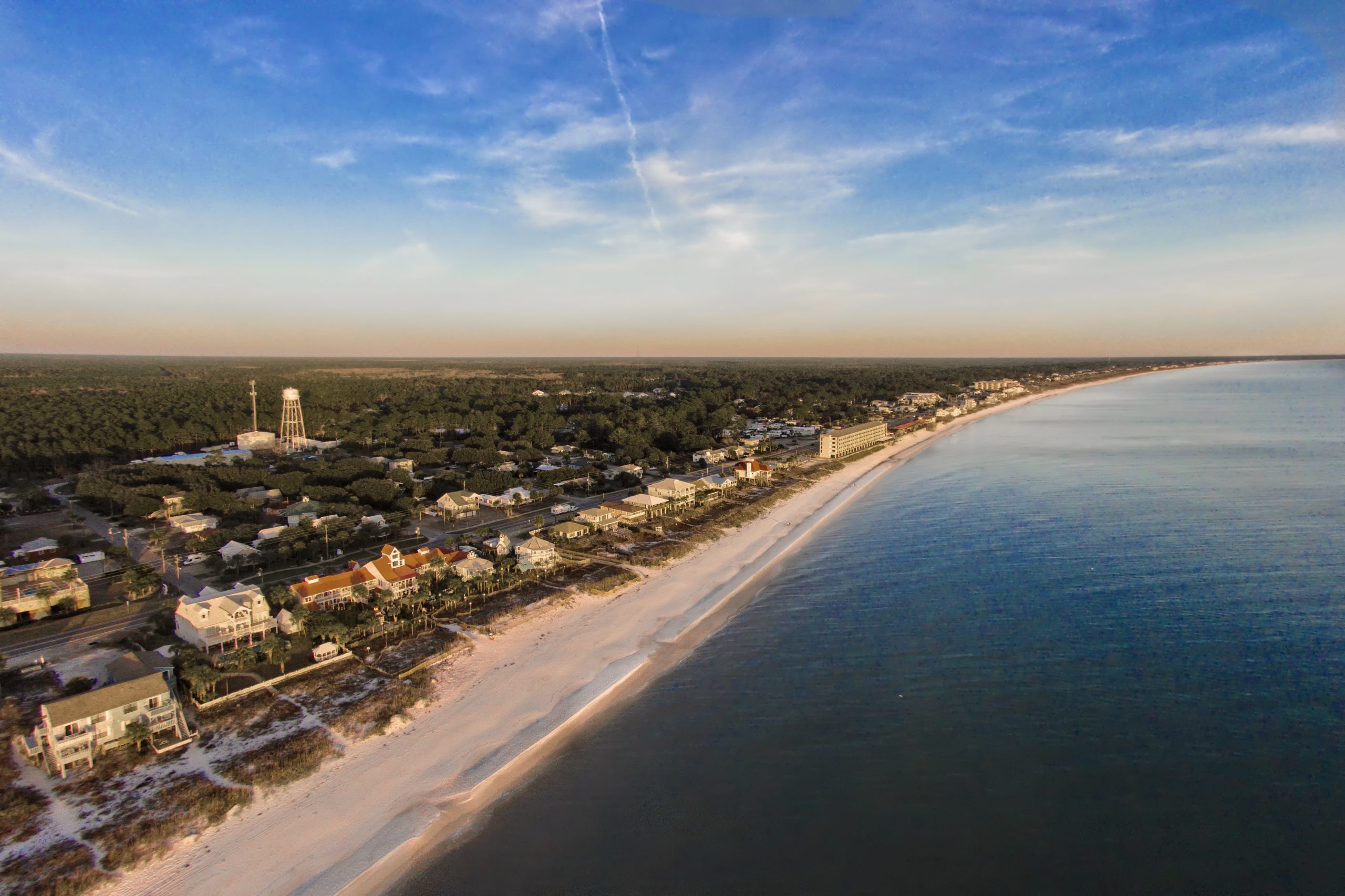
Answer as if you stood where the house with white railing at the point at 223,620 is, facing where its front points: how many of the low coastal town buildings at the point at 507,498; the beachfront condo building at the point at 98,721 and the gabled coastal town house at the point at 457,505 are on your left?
2

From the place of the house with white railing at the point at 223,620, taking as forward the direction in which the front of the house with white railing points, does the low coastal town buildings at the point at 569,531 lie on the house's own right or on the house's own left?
on the house's own left

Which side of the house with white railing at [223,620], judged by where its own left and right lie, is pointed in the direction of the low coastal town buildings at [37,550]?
back

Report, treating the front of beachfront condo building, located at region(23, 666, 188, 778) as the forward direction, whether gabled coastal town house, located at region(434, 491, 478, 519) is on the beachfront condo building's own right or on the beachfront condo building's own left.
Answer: on the beachfront condo building's own left

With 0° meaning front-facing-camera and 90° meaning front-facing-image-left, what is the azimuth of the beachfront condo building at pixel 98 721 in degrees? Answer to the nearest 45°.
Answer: approximately 315°

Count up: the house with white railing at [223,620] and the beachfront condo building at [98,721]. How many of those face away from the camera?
0

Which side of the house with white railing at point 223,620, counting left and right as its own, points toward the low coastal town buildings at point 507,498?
left

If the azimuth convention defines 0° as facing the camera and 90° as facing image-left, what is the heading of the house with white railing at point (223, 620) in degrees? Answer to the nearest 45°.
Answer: approximately 315°

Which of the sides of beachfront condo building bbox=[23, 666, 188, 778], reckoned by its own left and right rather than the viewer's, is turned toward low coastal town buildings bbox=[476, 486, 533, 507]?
left

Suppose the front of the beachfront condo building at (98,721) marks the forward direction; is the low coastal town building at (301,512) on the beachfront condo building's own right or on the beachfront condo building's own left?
on the beachfront condo building's own left
